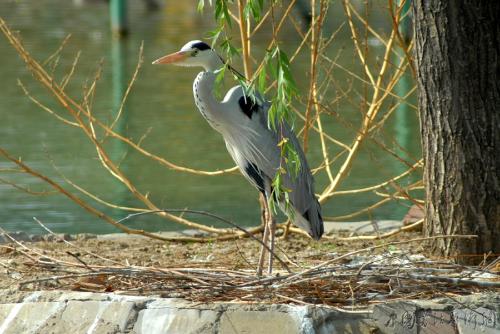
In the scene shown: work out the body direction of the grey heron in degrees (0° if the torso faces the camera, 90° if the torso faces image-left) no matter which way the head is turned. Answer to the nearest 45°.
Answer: approximately 90°

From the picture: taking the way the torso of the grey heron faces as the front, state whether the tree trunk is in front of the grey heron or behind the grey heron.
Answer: behind
